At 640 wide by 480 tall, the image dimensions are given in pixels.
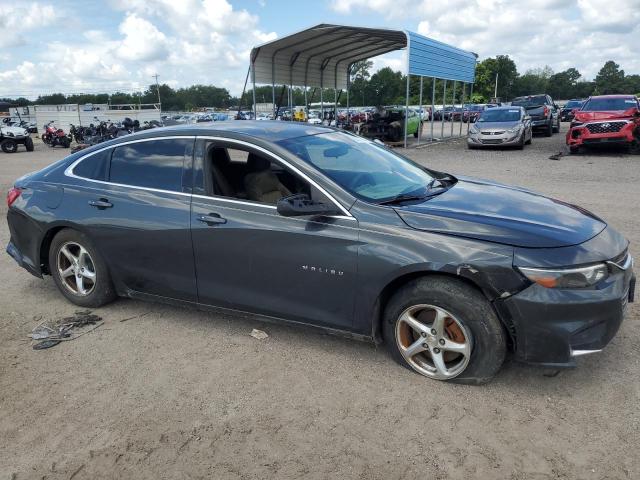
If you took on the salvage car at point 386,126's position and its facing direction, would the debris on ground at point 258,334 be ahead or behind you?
ahead

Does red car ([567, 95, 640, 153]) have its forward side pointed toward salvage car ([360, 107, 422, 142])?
no

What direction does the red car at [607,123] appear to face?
toward the camera

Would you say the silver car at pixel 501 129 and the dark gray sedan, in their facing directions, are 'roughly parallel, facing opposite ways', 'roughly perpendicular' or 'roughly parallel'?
roughly perpendicular

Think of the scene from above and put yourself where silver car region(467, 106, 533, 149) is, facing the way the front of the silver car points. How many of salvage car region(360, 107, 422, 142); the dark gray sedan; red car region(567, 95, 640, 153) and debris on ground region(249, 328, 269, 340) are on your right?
1

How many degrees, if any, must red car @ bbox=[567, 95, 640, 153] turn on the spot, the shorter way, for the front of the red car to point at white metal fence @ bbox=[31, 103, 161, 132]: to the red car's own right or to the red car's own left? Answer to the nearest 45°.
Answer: approximately 90° to the red car's own right

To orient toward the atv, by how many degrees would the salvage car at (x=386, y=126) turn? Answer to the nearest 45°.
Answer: approximately 45° to its right

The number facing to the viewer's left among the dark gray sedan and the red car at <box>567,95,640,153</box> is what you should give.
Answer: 0

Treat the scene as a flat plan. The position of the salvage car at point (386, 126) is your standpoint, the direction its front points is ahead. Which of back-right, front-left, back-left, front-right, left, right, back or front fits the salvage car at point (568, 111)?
back

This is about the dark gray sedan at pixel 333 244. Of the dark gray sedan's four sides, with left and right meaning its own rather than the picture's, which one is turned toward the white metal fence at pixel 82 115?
back

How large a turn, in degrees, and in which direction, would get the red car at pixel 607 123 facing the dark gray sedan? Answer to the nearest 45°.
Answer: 0° — it already faces it

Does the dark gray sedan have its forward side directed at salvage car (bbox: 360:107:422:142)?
no

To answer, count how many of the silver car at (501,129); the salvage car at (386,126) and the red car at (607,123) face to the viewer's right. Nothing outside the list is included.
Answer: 0

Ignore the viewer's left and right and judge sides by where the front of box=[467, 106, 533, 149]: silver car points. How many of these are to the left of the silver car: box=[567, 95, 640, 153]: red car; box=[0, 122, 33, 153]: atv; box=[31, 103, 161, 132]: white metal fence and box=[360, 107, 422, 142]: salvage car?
1

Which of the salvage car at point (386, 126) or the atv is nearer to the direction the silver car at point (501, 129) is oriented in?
the atv

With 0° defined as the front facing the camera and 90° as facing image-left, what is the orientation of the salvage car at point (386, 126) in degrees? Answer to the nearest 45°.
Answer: approximately 45°

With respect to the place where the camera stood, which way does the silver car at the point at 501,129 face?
facing the viewer and to the left of the viewer

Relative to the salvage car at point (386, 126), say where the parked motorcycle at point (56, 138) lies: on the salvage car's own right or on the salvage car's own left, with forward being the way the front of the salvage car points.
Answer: on the salvage car's own right
